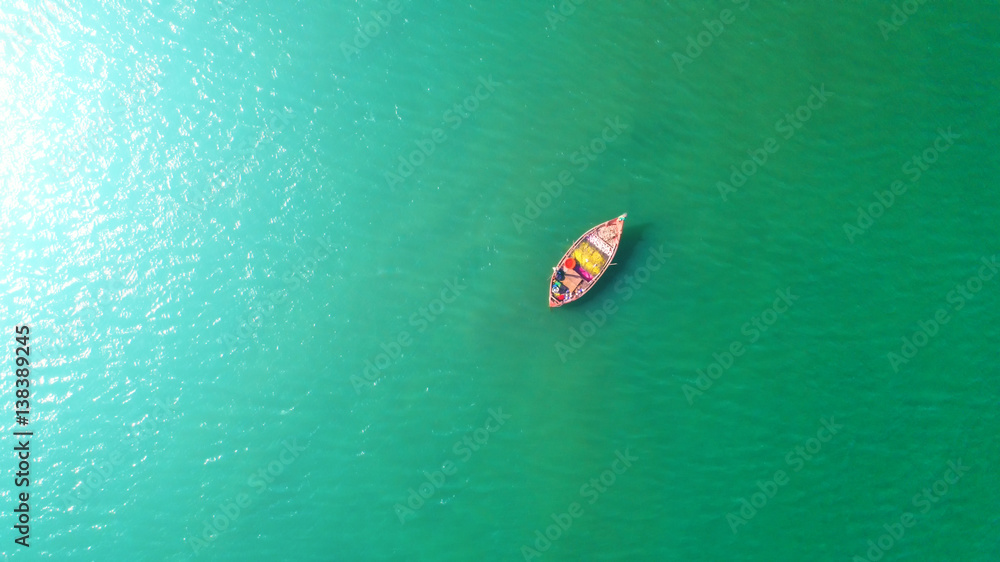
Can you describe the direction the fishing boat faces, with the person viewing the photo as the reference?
facing away from the viewer and to the right of the viewer
